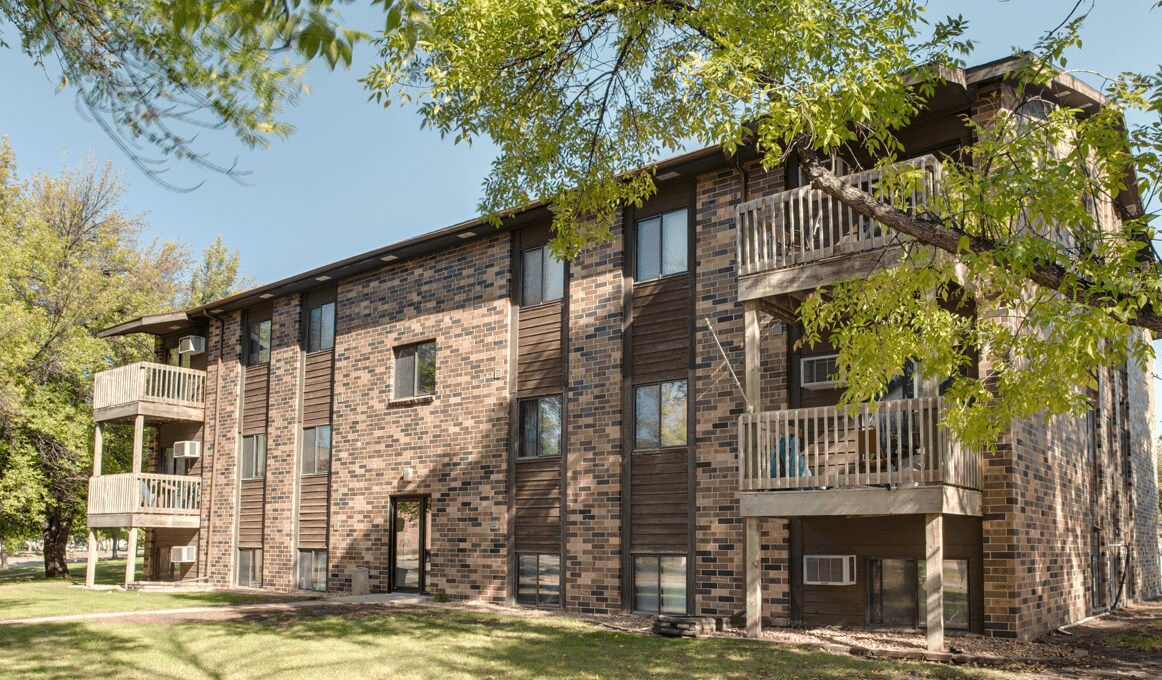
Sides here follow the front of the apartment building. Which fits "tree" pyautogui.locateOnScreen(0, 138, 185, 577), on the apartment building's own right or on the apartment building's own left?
on the apartment building's own right

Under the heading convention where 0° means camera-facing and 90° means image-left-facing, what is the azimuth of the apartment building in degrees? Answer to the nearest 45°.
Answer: approximately 45°

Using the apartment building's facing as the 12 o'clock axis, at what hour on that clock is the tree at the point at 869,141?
The tree is roughly at 10 o'clock from the apartment building.

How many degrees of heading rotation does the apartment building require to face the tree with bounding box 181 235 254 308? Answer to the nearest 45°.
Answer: approximately 90° to its right
